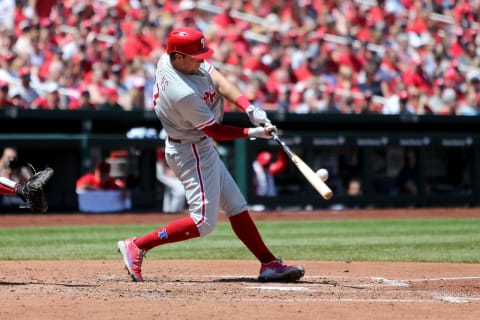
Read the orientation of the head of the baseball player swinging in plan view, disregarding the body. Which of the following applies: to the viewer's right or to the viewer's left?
to the viewer's right

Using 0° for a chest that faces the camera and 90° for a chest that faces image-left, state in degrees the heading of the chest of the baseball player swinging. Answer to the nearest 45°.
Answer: approximately 270°

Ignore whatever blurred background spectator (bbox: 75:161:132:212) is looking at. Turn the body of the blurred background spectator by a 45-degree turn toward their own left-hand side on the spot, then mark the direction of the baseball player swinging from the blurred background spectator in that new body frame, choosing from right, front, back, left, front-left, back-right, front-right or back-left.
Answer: front-right

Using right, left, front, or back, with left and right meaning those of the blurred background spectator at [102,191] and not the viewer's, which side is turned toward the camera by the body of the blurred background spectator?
front
